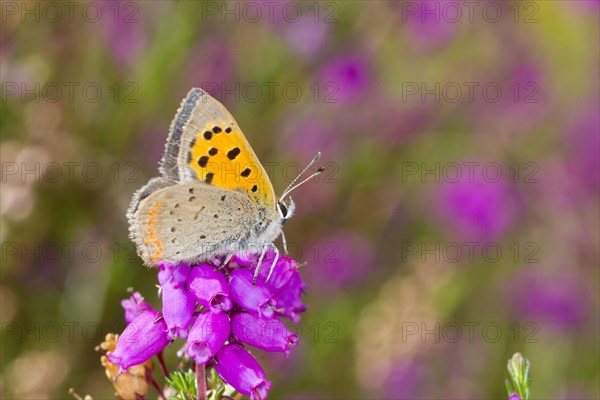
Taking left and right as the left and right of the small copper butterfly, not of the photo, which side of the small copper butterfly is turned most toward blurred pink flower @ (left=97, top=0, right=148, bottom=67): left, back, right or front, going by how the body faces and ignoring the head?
left

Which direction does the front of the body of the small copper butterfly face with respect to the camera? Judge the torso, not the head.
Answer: to the viewer's right

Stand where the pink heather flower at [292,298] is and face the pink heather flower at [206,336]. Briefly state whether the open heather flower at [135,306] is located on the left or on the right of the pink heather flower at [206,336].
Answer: right

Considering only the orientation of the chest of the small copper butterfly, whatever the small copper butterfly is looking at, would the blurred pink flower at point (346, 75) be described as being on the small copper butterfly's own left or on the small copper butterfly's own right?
on the small copper butterfly's own left

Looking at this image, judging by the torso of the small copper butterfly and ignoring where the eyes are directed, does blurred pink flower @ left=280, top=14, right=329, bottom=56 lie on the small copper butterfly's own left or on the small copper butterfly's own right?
on the small copper butterfly's own left

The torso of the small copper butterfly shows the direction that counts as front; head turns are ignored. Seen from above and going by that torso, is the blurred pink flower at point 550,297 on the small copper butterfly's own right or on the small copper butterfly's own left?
on the small copper butterfly's own left

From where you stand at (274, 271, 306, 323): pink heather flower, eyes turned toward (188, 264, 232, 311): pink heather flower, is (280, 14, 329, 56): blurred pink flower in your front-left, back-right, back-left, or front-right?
back-right
